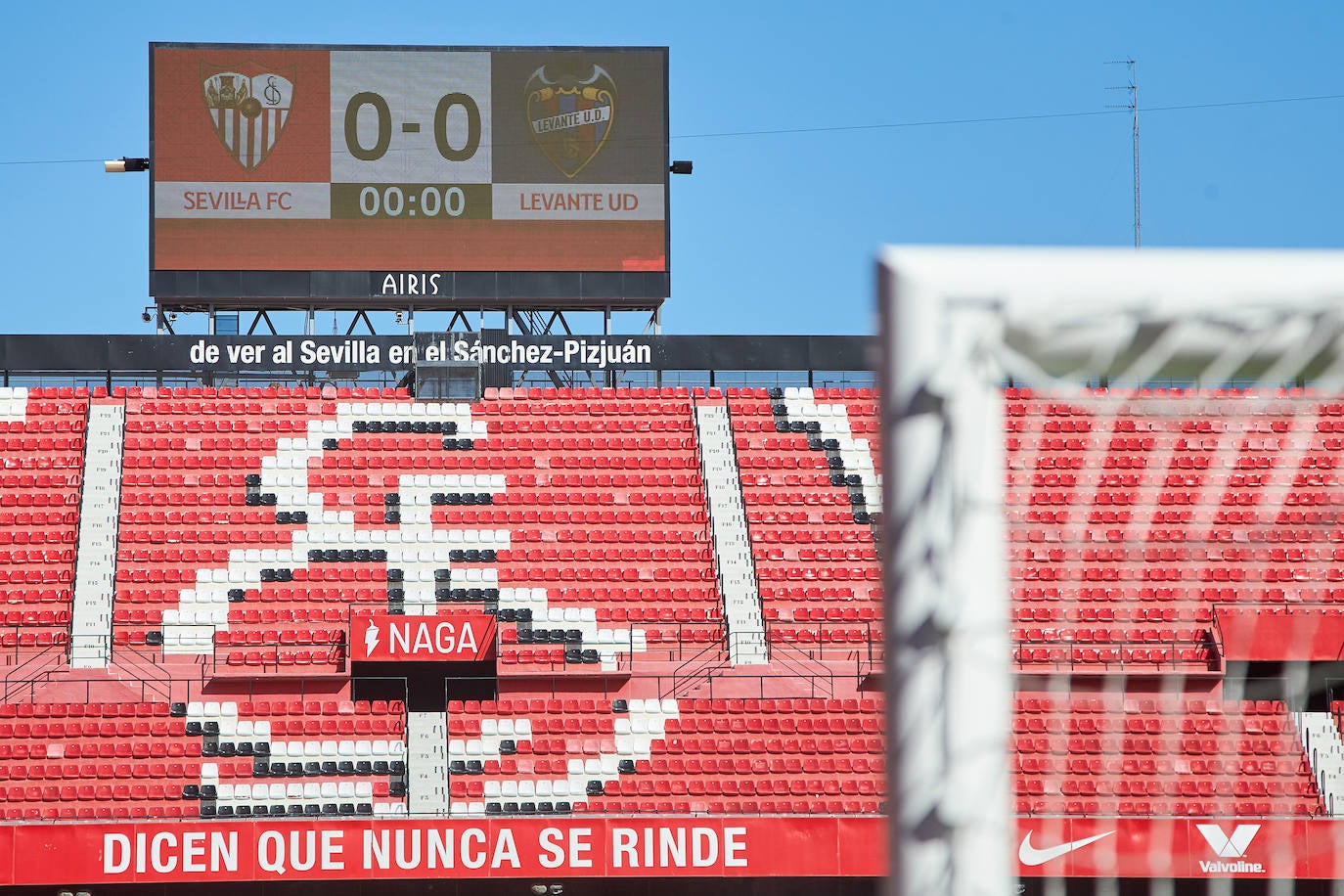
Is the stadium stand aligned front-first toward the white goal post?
yes

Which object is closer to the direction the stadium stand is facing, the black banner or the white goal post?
the white goal post

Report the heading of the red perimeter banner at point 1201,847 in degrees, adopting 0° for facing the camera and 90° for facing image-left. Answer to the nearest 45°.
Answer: approximately 0°

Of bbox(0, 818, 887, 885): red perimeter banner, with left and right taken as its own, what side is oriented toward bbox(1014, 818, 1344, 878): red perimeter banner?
left

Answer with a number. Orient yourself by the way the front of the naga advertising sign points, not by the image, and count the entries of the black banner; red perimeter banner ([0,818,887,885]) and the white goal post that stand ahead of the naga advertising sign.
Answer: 2

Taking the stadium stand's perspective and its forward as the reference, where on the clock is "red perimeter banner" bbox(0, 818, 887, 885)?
The red perimeter banner is roughly at 12 o'clock from the stadium stand.

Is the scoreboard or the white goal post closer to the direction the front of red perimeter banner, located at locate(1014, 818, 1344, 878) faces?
the white goal post

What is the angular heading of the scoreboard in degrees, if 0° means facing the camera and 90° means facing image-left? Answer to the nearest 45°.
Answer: approximately 0°
